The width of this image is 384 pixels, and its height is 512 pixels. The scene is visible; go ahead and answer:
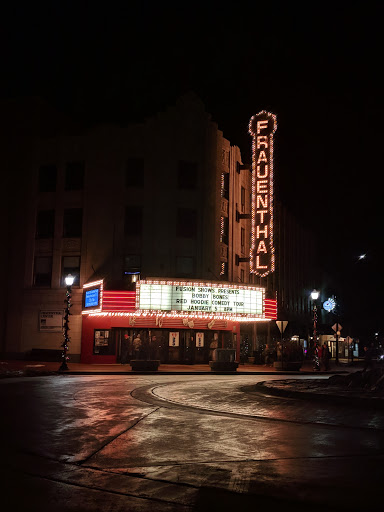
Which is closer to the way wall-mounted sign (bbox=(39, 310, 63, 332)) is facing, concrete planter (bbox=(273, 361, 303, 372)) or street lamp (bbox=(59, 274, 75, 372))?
the street lamp

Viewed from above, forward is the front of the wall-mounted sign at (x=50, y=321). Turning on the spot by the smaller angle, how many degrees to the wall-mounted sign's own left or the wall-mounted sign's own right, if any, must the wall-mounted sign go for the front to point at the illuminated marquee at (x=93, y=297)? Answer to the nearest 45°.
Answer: approximately 45° to the wall-mounted sign's own left

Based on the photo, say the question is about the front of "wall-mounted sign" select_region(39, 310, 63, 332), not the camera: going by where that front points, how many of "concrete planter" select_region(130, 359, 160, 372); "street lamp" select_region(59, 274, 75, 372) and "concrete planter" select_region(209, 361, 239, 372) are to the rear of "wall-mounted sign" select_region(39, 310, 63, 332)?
0

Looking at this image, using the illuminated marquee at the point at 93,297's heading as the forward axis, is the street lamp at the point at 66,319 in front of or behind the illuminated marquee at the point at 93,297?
in front

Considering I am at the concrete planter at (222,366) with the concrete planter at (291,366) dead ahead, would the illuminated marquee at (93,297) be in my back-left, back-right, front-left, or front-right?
back-left

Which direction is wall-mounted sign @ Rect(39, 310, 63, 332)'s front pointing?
toward the camera

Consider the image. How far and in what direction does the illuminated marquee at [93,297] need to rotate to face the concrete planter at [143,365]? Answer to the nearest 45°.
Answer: approximately 90° to its left

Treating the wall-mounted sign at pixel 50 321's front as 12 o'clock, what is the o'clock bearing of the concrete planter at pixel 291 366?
The concrete planter is roughly at 10 o'clock from the wall-mounted sign.

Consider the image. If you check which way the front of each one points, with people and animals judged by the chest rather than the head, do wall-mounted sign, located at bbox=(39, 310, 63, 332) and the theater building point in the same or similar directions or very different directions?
same or similar directions

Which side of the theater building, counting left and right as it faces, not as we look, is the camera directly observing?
front

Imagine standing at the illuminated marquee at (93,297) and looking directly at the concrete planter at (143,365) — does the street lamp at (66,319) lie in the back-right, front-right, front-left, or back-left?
front-right

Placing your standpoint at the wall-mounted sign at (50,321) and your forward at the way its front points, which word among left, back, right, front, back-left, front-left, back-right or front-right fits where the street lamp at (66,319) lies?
front

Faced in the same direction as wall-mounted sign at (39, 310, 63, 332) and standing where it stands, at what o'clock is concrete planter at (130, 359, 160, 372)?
The concrete planter is roughly at 11 o'clock from the wall-mounted sign.

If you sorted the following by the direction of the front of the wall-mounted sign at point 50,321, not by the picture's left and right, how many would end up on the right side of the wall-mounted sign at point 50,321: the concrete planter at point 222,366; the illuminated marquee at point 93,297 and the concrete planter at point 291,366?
0

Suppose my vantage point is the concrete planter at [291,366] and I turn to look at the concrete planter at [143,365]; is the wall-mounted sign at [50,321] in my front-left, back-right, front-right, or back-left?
front-right

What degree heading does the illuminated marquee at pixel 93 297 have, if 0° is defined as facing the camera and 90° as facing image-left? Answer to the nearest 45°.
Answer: approximately 45°

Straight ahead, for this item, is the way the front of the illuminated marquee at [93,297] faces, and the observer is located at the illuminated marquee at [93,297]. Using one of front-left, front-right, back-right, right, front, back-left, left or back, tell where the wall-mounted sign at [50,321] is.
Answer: right
